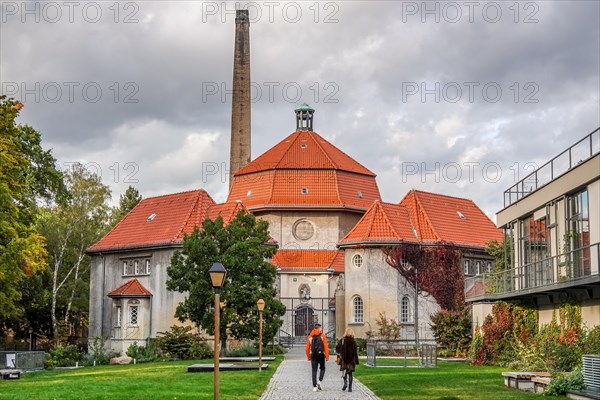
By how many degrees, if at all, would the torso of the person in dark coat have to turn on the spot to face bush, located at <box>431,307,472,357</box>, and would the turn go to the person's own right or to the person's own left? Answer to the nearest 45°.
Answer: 0° — they already face it

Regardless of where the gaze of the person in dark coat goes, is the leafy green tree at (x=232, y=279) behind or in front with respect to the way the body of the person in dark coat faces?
in front

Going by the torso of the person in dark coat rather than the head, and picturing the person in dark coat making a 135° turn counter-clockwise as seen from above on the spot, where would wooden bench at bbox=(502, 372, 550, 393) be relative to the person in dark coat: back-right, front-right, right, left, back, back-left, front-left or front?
back-left

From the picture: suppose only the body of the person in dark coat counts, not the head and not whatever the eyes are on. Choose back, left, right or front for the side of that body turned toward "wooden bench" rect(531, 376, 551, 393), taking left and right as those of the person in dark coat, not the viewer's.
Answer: right

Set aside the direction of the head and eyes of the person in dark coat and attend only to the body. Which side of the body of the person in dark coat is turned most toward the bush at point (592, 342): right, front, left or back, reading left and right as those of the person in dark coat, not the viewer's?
right

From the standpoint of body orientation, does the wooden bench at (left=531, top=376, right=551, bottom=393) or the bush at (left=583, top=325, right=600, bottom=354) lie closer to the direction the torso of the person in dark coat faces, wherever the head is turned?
the bush

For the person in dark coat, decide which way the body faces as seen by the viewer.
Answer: away from the camera

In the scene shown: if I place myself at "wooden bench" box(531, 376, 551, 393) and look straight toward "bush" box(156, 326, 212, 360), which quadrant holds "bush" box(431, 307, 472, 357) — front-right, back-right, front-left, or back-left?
front-right

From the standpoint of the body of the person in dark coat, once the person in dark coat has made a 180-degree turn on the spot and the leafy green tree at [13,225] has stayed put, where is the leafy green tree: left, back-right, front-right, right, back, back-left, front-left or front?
back-right
